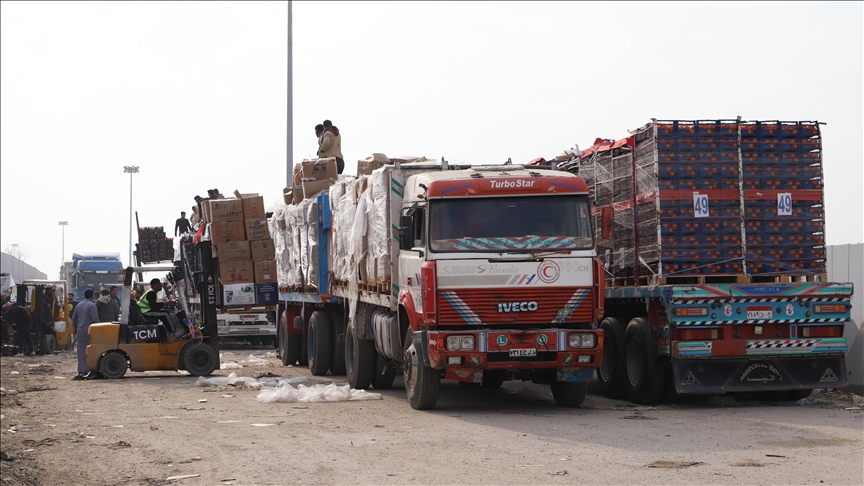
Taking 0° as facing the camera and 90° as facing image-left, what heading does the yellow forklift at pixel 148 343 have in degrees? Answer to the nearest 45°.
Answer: approximately 270°

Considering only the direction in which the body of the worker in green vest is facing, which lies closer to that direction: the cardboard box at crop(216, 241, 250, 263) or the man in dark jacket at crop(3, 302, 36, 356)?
the cardboard box

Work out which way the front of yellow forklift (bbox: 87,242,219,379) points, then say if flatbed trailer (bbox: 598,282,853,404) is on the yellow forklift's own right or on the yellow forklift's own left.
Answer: on the yellow forklift's own right

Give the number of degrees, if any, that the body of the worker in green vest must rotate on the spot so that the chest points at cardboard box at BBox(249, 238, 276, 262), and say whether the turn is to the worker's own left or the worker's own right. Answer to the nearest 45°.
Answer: approximately 45° to the worker's own left

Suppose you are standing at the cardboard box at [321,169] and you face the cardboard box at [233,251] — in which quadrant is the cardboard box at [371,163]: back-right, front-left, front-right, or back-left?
back-left

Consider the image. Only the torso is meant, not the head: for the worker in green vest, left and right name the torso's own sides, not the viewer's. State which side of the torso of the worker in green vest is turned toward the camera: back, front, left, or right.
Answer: right

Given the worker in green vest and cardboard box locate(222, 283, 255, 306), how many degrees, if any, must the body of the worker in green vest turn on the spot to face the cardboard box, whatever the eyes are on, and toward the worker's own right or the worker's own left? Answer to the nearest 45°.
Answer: approximately 45° to the worker's own left
